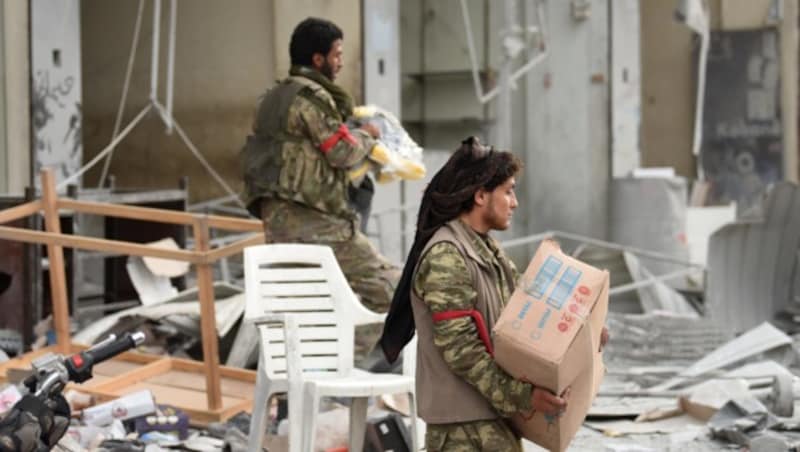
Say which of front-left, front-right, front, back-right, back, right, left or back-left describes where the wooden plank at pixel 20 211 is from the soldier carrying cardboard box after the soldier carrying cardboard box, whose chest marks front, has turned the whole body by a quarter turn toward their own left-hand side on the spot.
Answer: front-left

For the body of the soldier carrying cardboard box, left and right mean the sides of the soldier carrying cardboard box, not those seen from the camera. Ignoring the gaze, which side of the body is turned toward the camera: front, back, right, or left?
right

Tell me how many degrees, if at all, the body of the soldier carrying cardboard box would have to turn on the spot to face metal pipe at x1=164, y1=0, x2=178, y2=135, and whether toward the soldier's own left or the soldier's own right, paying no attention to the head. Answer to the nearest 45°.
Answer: approximately 90° to the soldier's own left

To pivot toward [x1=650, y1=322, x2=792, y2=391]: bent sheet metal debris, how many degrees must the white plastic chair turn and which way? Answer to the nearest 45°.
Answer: approximately 90° to its left

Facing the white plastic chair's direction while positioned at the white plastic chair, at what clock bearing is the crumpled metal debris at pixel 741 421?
The crumpled metal debris is roughly at 10 o'clock from the white plastic chair.

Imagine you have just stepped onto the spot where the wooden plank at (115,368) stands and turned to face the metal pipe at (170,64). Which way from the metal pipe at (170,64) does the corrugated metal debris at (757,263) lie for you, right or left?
right

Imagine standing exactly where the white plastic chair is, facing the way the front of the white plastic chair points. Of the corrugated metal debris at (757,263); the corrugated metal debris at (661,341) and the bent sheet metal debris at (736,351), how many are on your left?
3

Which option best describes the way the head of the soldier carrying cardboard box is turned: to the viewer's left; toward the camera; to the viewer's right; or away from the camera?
to the viewer's right

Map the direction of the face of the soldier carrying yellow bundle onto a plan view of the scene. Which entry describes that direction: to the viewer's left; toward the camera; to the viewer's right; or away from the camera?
to the viewer's right

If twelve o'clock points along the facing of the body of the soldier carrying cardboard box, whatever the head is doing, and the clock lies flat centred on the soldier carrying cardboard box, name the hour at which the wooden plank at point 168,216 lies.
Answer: The wooden plank is roughly at 8 o'clock from the soldier carrying cardboard box.

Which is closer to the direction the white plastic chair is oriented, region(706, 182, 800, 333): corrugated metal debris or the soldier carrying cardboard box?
the soldier carrying cardboard box

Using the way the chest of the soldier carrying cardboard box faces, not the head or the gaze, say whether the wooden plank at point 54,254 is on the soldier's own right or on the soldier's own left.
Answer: on the soldier's own left

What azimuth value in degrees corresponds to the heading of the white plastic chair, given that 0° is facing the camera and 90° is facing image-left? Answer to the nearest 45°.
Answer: approximately 315°

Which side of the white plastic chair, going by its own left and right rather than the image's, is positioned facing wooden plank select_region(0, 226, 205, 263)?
back
